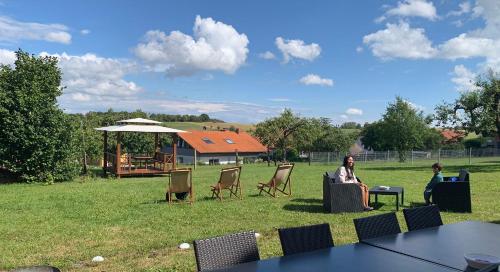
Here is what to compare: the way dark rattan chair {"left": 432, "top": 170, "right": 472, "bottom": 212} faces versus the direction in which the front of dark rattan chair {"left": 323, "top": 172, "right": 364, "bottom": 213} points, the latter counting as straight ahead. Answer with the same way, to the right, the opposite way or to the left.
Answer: the opposite way

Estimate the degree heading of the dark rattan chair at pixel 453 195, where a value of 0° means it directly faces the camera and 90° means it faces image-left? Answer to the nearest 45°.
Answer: approximately 90°

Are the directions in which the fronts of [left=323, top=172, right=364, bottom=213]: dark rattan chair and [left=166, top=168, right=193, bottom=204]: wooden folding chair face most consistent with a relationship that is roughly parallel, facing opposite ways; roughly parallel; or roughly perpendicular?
roughly perpendicular

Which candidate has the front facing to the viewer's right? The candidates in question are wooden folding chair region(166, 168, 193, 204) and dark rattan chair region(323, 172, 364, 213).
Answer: the dark rattan chair

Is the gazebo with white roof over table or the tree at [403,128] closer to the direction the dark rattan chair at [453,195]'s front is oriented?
the gazebo with white roof over table

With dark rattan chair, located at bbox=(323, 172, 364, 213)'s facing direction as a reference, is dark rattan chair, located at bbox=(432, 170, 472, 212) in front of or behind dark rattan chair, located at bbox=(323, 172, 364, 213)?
in front

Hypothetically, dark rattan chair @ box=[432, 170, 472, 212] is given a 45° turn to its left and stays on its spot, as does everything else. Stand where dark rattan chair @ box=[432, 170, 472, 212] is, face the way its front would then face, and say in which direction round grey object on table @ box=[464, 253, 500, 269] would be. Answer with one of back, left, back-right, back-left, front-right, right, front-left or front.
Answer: front-left

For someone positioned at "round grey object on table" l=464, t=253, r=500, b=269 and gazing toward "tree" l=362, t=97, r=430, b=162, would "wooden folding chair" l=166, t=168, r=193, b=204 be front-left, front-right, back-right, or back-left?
front-left

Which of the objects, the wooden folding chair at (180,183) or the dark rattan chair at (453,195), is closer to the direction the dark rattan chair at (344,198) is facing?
the dark rattan chair

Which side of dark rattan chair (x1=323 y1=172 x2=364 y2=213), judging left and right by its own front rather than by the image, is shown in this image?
right

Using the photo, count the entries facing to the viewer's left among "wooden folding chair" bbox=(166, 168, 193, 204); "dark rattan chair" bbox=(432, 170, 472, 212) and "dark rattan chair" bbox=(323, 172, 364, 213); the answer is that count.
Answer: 1
